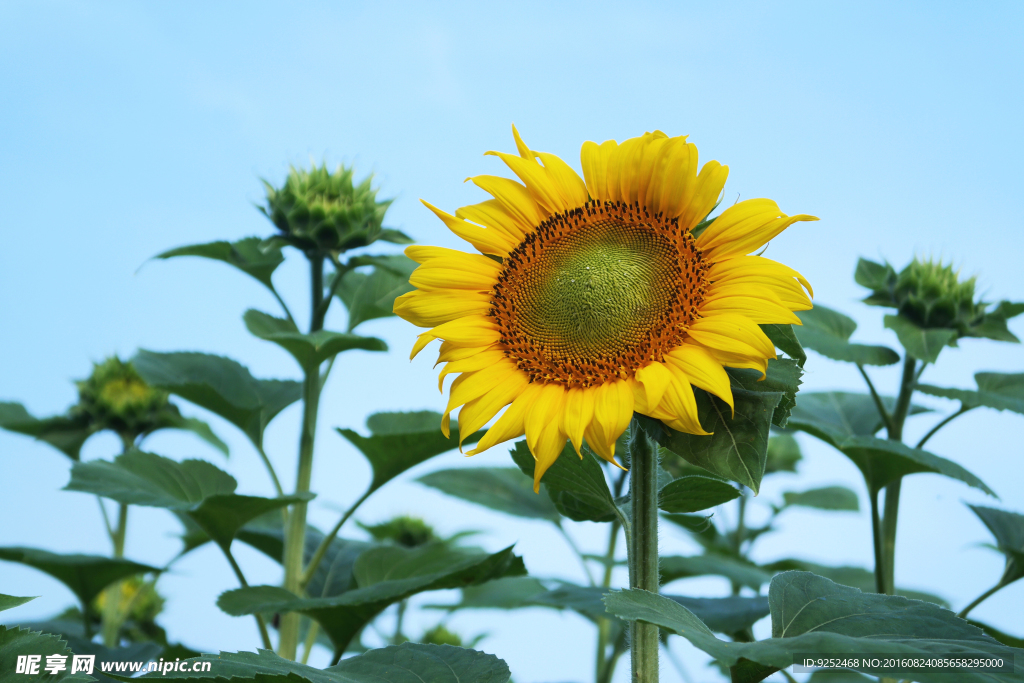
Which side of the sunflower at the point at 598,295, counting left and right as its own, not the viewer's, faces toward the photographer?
front
